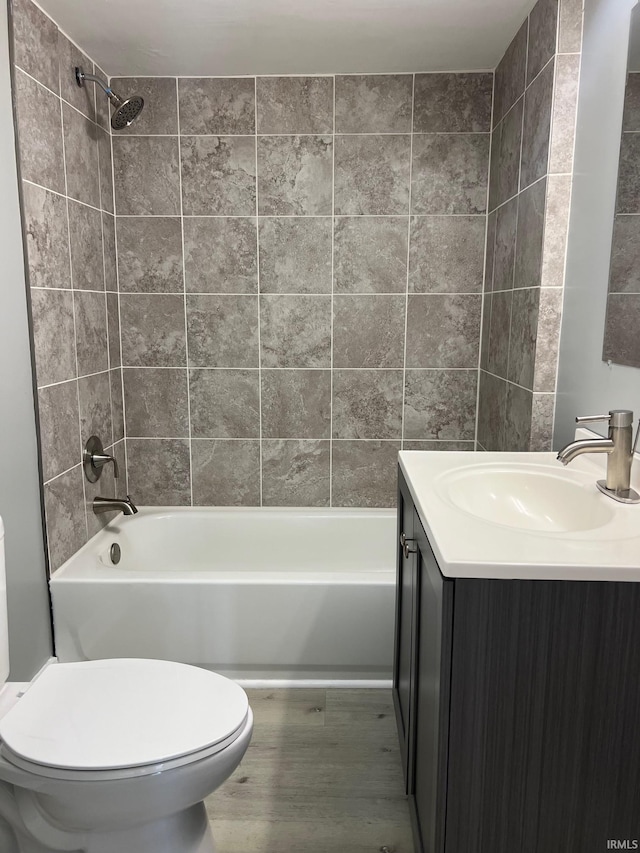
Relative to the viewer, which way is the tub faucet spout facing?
to the viewer's right

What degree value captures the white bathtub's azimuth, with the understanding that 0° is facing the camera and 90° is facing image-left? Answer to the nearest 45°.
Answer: approximately 0°

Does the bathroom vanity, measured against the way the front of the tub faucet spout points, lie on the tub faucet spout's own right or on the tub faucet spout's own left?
on the tub faucet spout's own right

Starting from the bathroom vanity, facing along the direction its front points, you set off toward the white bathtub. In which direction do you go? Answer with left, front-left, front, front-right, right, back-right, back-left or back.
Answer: front-right

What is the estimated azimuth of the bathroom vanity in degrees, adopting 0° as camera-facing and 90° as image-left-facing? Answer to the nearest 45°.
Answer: approximately 90°

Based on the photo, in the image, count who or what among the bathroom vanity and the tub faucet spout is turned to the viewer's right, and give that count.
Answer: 1

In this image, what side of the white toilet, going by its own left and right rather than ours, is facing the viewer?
right
